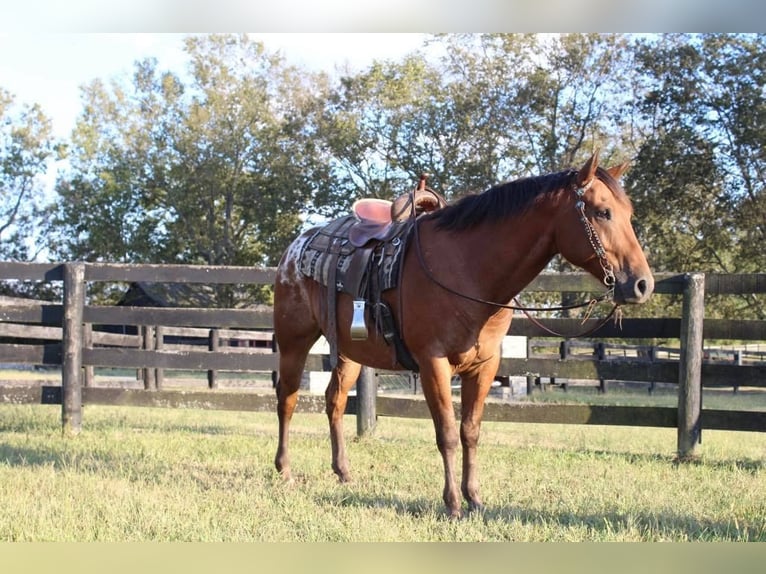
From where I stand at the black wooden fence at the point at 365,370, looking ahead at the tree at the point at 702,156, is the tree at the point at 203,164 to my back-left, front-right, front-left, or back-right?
front-left

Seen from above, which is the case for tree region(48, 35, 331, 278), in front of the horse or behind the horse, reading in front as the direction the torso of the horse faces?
behind

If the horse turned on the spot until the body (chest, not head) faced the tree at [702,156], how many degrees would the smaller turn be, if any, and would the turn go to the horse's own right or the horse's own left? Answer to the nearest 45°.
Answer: approximately 135° to the horse's own left

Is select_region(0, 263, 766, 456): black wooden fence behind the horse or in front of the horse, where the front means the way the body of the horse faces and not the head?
behind

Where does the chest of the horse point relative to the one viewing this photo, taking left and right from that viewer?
facing the viewer and to the right of the viewer
